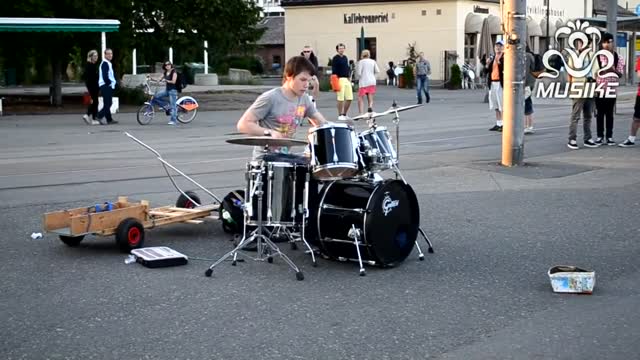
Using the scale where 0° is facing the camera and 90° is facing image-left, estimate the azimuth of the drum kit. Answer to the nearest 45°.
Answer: approximately 315°

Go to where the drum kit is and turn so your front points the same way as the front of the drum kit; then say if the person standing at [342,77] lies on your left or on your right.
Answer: on your left

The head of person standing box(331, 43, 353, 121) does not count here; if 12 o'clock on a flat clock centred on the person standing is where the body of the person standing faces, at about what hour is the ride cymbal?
The ride cymbal is roughly at 12 o'clock from the person standing.

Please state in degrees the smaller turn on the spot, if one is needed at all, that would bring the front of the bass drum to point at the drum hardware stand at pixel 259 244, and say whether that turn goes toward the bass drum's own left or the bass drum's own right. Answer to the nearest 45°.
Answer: approximately 135° to the bass drum's own right

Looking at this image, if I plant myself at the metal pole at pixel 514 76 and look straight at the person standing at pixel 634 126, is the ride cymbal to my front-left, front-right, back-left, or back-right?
back-right

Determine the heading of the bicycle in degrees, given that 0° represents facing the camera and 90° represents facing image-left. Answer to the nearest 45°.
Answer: approximately 90°

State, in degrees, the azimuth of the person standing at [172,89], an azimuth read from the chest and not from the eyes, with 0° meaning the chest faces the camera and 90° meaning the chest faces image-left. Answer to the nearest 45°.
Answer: approximately 45°
